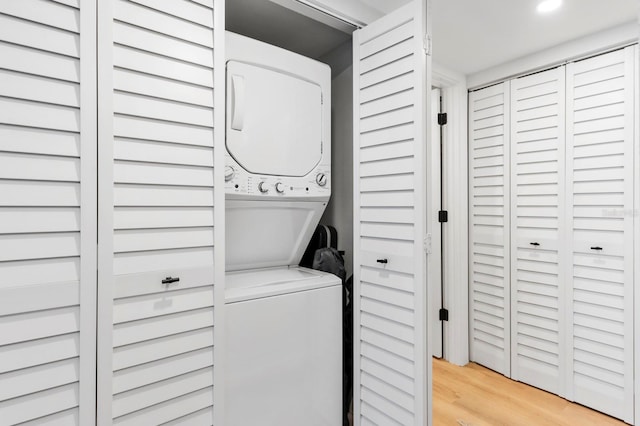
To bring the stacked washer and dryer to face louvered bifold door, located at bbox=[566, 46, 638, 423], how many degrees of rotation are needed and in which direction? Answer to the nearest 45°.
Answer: approximately 45° to its left

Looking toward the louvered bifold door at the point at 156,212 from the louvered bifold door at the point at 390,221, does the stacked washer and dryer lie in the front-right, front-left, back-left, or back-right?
front-right

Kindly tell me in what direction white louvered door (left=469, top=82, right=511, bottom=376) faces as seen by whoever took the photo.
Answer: facing the viewer and to the left of the viewer

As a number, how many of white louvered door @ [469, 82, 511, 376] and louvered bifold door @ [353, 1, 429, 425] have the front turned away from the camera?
0

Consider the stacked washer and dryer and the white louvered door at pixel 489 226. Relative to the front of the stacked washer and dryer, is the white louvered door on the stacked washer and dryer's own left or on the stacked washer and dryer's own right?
on the stacked washer and dryer's own left

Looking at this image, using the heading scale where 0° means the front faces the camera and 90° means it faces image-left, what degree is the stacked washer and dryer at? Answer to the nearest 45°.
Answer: approximately 315°

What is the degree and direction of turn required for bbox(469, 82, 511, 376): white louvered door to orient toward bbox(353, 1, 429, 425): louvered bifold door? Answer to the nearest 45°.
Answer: approximately 45° to its left

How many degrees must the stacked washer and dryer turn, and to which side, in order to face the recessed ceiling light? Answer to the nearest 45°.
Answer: approximately 45° to its left

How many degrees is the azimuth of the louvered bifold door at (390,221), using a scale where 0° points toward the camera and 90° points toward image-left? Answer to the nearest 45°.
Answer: approximately 45°

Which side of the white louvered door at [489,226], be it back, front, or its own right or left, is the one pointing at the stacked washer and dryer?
front

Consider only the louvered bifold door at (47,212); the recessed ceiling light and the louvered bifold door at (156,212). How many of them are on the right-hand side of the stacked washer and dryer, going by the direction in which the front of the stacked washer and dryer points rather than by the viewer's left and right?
2
